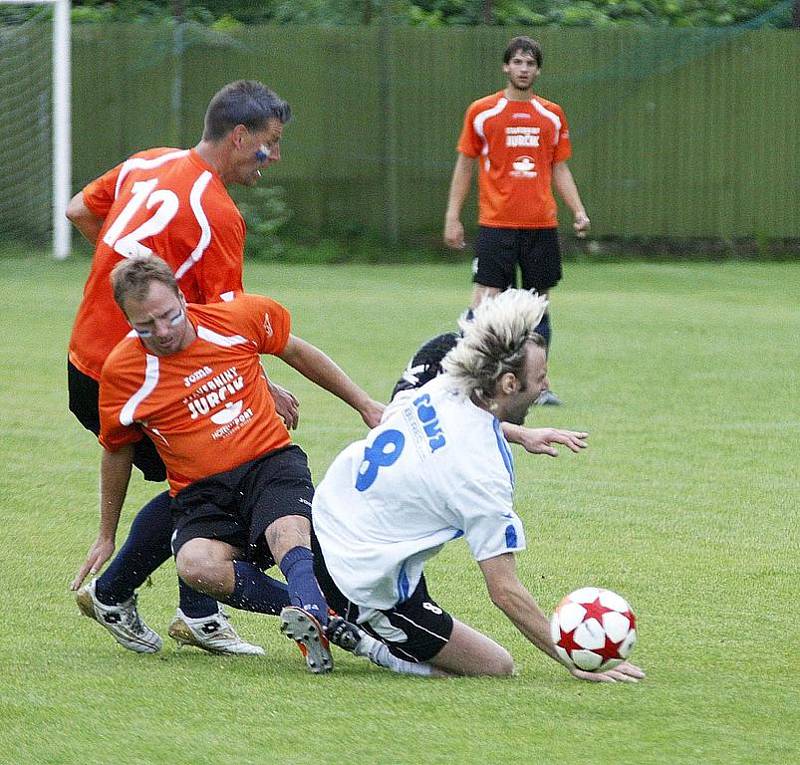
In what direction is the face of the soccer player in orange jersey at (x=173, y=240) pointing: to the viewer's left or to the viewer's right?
to the viewer's right

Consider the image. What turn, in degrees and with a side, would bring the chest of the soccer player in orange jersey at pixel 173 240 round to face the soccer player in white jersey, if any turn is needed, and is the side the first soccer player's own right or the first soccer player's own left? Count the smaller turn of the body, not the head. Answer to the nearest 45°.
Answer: approximately 90° to the first soccer player's own right

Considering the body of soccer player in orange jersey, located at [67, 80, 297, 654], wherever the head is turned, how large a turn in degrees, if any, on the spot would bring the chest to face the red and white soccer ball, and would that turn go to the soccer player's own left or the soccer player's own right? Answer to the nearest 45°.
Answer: approximately 90° to the soccer player's own right

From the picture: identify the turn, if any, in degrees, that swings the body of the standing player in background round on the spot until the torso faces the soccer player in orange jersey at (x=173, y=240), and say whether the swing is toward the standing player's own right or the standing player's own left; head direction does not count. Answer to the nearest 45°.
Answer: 0° — they already face them

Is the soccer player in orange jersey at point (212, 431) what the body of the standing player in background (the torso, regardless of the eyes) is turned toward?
yes

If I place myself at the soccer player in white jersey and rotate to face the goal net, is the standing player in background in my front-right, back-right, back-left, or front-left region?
front-right

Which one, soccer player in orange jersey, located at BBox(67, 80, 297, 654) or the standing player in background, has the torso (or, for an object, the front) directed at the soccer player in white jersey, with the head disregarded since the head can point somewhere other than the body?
the standing player in background

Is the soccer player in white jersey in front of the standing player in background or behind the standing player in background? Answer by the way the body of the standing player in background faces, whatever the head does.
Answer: in front

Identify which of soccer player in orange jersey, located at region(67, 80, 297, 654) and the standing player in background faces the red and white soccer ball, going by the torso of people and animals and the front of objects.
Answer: the standing player in background

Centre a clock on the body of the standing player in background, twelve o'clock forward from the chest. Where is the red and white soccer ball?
The red and white soccer ball is roughly at 12 o'clock from the standing player in background.

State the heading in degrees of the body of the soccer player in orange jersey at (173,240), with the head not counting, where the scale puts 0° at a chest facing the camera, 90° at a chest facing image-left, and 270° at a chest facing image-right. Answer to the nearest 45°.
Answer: approximately 225°

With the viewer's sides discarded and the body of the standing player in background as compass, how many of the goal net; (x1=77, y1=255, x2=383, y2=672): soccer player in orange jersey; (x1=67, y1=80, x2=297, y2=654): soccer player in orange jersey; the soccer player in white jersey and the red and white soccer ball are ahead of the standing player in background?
4

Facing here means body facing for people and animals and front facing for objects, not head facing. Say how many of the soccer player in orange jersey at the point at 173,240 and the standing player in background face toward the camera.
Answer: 1

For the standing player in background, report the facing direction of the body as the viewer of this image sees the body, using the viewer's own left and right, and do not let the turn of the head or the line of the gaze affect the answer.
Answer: facing the viewer
